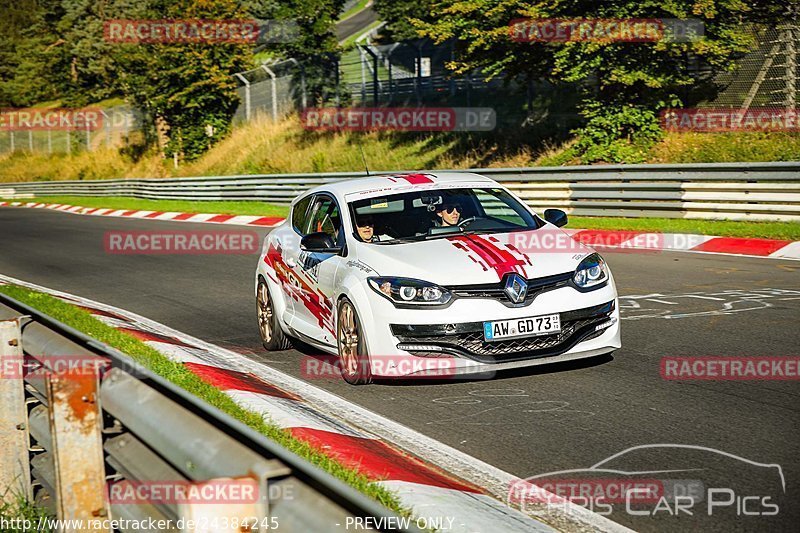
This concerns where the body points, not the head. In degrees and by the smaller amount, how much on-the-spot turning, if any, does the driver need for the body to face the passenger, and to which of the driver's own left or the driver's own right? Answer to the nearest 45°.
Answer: approximately 90° to the driver's own right

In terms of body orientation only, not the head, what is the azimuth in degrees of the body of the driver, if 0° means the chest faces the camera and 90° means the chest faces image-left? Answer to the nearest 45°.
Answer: approximately 315°

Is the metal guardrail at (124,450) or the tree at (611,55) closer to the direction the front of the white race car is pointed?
the metal guardrail

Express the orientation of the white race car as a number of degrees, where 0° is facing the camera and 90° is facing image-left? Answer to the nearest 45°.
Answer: approximately 315°

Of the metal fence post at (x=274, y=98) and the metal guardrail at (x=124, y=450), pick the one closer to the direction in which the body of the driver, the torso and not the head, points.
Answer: the metal guardrail

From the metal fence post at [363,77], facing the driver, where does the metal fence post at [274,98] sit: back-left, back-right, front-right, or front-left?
back-right

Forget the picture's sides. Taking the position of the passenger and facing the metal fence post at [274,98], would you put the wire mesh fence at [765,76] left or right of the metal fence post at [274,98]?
right

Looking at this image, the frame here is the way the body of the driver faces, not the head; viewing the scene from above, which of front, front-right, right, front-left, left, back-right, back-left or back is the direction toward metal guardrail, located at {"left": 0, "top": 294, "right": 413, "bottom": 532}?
front-right

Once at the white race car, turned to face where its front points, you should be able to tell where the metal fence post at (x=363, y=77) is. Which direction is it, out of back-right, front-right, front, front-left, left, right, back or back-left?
back-left

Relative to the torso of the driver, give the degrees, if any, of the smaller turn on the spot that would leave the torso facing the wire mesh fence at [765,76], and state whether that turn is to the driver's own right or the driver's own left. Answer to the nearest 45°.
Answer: approximately 90° to the driver's own left

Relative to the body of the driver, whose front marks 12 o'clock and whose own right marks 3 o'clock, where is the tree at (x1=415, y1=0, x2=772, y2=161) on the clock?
The tree is roughly at 8 o'clock from the driver.
